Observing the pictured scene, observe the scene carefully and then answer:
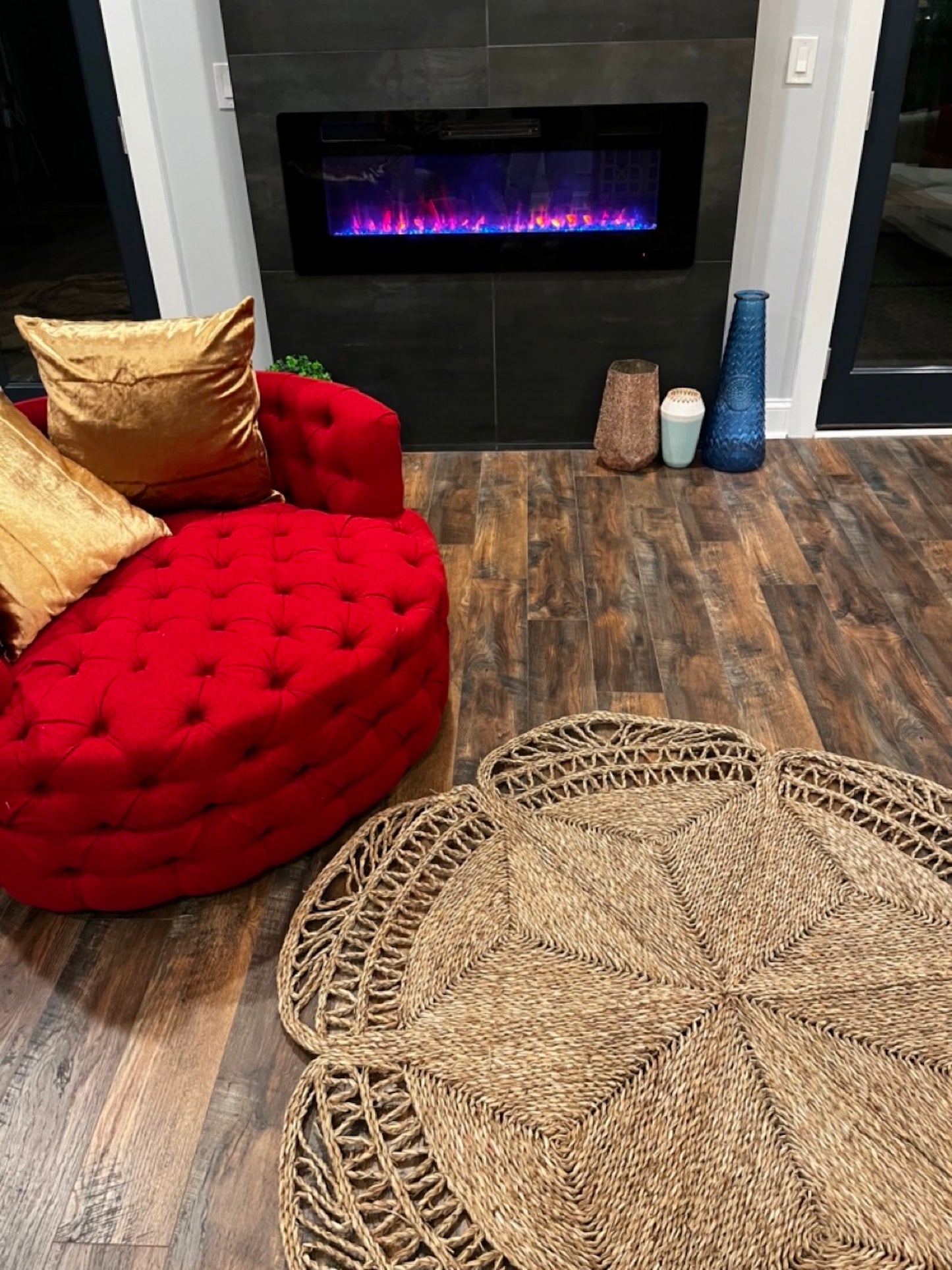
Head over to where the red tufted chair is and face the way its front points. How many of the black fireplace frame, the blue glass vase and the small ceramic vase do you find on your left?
3

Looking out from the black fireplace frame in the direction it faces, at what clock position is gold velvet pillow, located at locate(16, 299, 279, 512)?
The gold velvet pillow is roughly at 1 o'clock from the black fireplace frame.

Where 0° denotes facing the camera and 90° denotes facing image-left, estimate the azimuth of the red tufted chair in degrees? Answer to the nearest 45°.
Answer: approximately 315°

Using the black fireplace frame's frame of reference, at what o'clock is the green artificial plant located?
The green artificial plant is roughly at 2 o'clock from the black fireplace frame.

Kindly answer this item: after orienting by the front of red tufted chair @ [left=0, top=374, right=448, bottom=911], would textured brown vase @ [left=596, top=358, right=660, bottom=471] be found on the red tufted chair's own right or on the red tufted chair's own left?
on the red tufted chair's own left

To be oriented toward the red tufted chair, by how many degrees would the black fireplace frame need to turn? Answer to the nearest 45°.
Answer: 0° — it already faces it

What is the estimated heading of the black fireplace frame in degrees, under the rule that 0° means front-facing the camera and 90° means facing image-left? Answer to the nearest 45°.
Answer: approximately 0°
